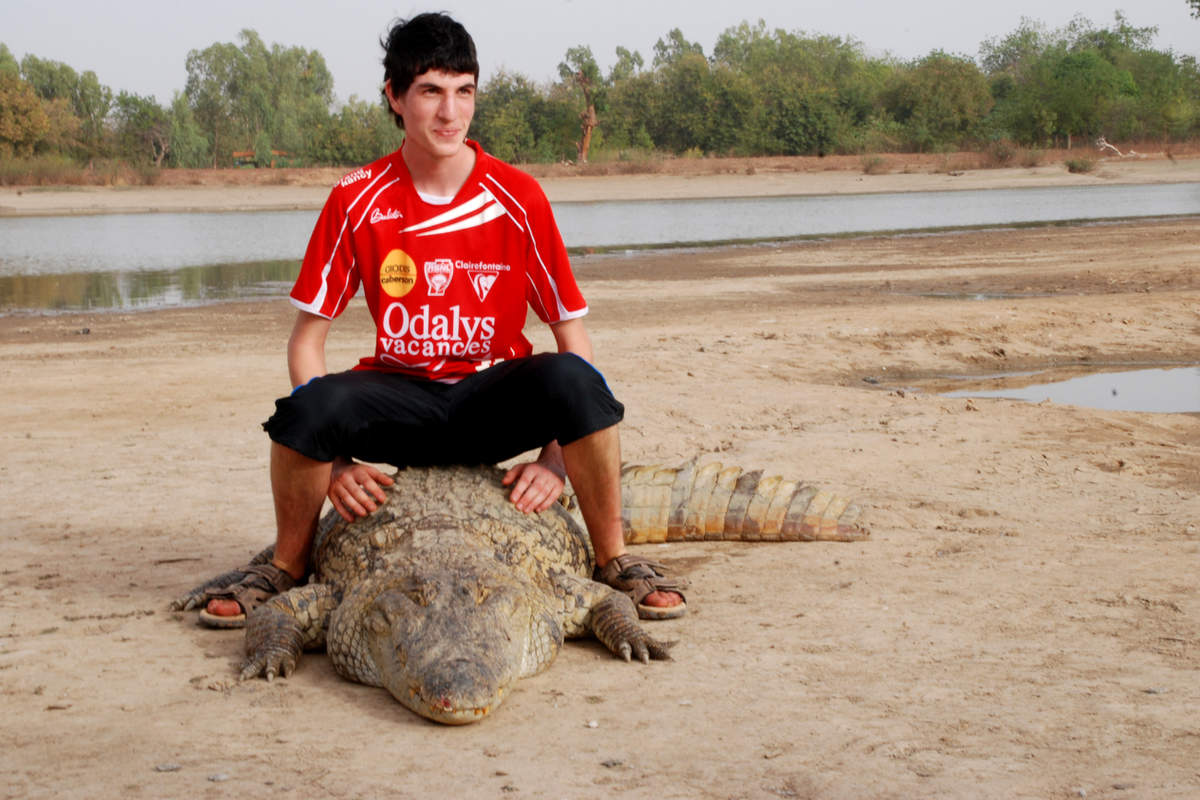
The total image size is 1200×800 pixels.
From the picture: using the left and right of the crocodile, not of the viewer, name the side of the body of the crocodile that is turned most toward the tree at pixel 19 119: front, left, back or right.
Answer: back

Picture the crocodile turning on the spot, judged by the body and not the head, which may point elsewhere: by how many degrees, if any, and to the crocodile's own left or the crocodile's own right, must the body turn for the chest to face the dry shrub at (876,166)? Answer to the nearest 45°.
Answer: approximately 180°

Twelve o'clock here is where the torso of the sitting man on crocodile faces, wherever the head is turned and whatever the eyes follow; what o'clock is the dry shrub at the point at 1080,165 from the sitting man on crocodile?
The dry shrub is roughly at 7 o'clock from the sitting man on crocodile.

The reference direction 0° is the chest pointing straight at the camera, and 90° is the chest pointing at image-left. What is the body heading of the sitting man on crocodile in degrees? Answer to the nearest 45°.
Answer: approximately 0°

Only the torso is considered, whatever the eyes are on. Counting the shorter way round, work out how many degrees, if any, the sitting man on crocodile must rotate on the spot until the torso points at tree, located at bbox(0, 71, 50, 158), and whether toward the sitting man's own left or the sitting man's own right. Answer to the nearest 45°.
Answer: approximately 180°

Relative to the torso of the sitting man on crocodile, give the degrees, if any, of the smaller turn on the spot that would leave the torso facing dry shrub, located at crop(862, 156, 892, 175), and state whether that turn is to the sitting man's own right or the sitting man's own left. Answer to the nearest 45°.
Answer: approximately 180°
